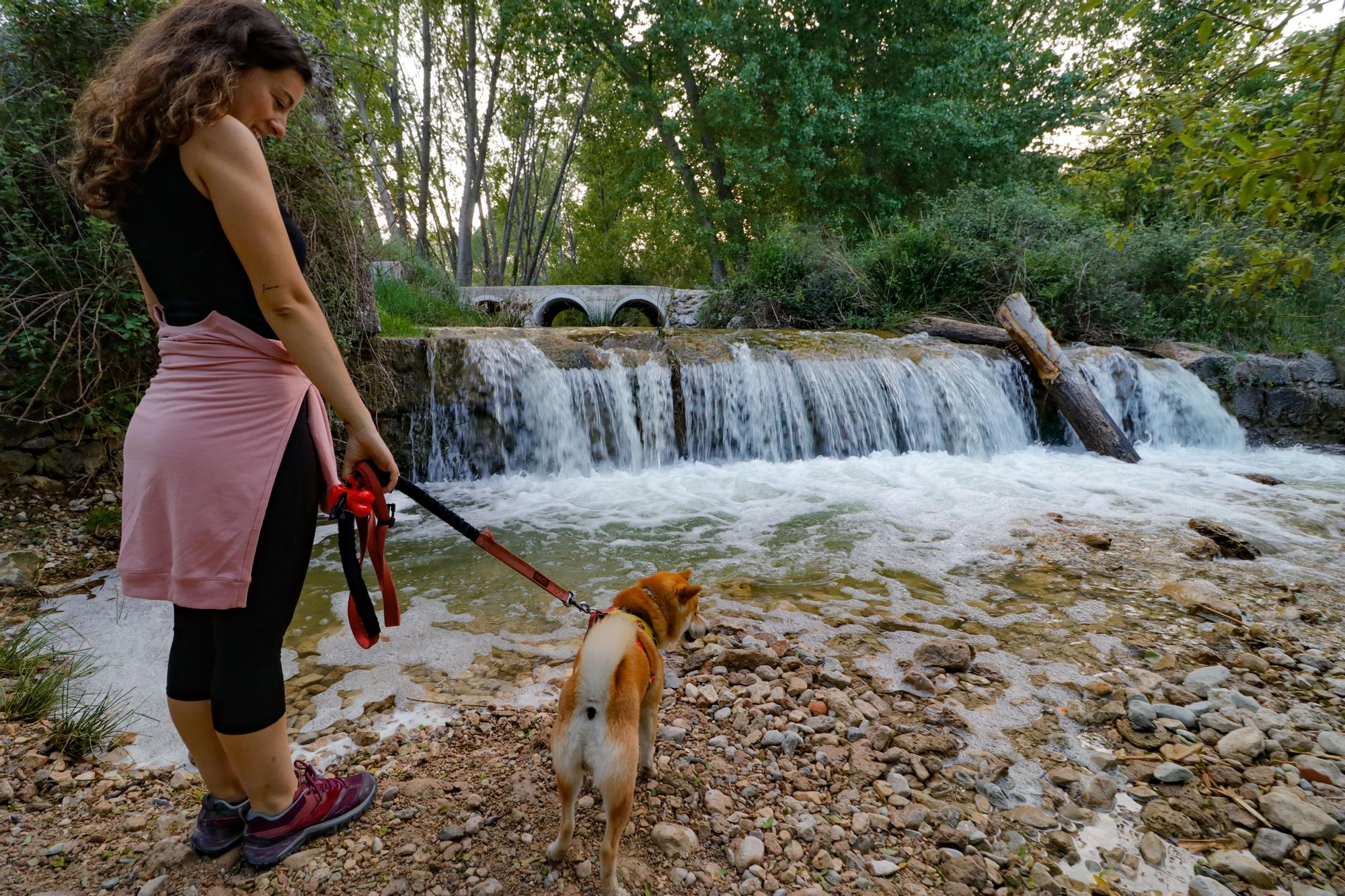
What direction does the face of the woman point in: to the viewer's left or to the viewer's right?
to the viewer's right

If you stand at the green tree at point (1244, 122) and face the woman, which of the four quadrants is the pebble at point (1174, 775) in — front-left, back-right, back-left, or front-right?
front-left

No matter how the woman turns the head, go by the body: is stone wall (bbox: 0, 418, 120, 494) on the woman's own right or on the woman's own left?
on the woman's own left

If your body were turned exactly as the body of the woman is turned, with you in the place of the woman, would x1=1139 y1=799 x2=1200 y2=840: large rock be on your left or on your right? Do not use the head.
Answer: on your right

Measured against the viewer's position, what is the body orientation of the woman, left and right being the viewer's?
facing away from the viewer and to the right of the viewer

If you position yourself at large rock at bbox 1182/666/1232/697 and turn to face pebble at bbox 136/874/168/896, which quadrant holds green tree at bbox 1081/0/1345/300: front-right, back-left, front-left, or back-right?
back-right

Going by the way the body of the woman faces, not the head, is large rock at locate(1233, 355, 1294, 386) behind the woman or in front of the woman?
in front
